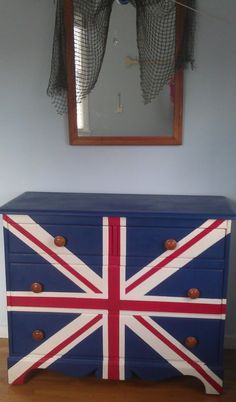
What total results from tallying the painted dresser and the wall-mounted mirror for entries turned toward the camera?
2

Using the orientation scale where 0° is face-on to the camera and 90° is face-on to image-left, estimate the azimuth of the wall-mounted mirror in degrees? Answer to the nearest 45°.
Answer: approximately 0°

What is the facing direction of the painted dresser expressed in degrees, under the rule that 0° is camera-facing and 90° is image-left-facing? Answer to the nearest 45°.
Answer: approximately 0°
